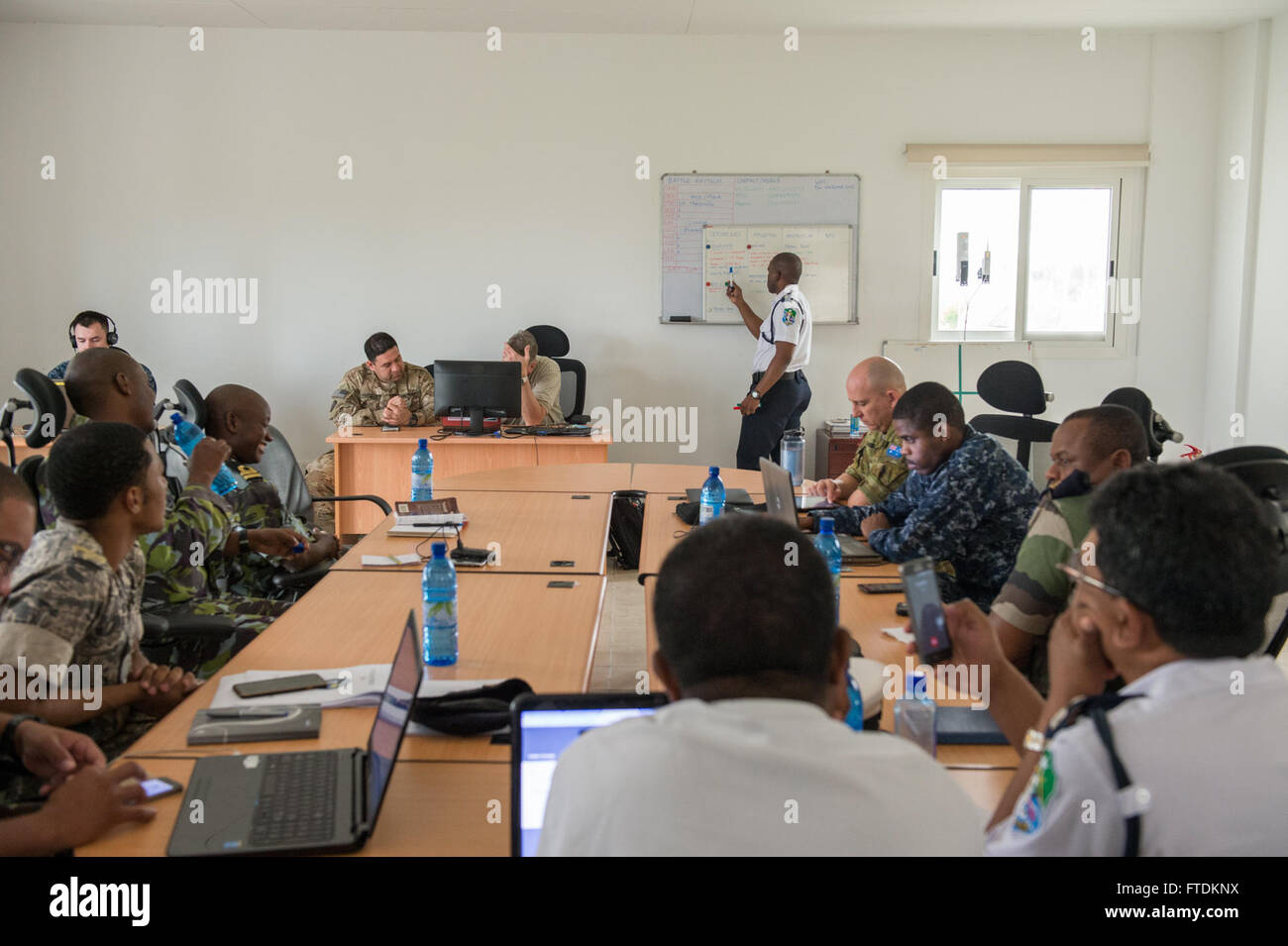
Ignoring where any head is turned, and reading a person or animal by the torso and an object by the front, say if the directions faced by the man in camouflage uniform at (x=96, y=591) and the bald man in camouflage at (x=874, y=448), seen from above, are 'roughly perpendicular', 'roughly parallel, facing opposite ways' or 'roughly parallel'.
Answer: roughly parallel, facing opposite ways

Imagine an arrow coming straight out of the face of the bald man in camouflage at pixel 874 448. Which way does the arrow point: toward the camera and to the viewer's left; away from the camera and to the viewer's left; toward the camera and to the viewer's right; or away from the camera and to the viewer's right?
toward the camera and to the viewer's left

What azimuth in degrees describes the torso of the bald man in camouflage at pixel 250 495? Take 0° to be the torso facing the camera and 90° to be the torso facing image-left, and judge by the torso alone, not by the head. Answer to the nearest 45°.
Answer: approximately 270°

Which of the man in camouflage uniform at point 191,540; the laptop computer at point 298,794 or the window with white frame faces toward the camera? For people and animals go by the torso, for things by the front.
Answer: the window with white frame

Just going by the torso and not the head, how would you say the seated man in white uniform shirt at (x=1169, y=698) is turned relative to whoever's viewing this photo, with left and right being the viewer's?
facing away from the viewer and to the left of the viewer

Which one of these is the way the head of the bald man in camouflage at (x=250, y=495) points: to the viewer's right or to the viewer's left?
to the viewer's right

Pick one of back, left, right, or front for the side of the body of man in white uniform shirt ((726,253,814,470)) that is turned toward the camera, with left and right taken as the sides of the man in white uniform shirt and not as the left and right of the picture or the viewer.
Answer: left

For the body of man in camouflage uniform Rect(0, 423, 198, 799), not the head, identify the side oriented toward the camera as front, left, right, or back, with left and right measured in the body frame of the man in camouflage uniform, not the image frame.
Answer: right

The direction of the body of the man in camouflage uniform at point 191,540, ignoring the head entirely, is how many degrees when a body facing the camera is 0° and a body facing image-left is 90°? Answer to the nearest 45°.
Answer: approximately 270°

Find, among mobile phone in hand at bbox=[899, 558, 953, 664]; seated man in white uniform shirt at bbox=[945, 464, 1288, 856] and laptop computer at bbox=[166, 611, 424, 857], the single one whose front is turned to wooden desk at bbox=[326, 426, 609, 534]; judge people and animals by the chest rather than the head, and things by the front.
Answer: the seated man in white uniform shirt

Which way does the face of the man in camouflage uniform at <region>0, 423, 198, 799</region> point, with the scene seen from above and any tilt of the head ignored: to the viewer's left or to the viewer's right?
to the viewer's right

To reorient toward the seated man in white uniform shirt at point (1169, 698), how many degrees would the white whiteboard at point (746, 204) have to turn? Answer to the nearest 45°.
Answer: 0° — it already faces them

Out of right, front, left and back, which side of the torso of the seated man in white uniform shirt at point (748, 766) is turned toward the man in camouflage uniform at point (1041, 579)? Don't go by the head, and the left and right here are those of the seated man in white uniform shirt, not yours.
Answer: front

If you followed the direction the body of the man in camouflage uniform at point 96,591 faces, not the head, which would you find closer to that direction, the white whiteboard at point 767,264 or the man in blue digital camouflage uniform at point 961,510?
the man in blue digital camouflage uniform

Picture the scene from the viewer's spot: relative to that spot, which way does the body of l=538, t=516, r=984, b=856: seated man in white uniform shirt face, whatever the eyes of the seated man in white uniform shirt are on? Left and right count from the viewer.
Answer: facing away from the viewer

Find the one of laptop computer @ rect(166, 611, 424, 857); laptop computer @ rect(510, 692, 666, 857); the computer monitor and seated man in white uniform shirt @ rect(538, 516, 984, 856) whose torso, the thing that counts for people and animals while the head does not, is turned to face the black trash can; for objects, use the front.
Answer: the seated man in white uniform shirt
